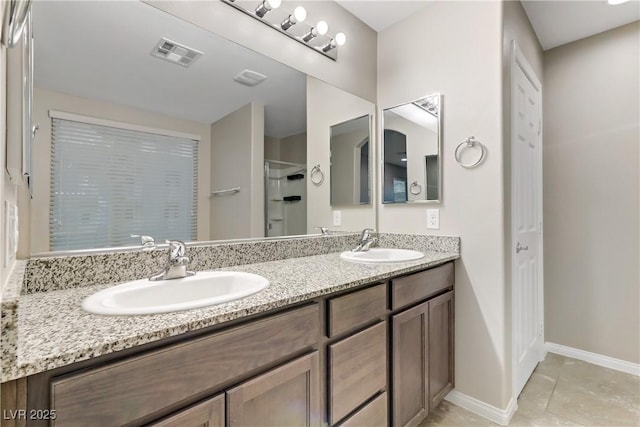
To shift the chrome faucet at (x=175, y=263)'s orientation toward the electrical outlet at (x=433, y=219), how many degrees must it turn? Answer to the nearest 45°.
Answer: approximately 45° to its left

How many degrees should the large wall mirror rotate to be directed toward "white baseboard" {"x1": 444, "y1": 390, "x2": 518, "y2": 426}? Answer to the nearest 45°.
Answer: approximately 45° to its left

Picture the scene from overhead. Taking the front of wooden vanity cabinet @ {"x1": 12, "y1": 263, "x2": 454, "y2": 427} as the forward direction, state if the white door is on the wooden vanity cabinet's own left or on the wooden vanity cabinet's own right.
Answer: on the wooden vanity cabinet's own left

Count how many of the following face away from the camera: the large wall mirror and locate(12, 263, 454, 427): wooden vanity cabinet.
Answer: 0

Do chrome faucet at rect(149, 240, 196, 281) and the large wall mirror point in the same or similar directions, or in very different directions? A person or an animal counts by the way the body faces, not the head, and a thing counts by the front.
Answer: same or similar directions

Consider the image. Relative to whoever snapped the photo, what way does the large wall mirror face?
facing the viewer and to the right of the viewer

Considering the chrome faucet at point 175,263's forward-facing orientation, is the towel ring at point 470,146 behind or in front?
in front

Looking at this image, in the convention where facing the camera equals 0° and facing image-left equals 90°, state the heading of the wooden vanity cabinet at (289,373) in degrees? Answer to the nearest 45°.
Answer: approximately 315°

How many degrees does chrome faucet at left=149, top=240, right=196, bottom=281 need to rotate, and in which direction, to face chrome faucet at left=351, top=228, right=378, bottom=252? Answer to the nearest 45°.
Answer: approximately 45° to its left
